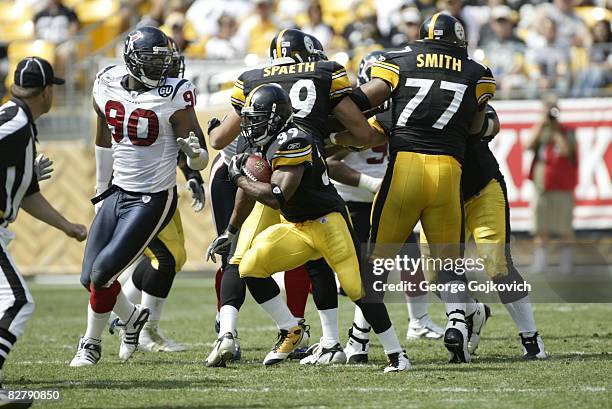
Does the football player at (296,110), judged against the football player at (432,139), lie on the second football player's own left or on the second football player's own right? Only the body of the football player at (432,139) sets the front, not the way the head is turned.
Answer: on the second football player's own left

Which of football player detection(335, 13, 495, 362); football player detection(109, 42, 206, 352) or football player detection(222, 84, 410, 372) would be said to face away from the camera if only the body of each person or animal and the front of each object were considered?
football player detection(335, 13, 495, 362)

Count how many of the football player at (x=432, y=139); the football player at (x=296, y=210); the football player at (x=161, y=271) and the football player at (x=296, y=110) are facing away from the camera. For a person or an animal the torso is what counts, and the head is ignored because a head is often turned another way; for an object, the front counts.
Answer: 2

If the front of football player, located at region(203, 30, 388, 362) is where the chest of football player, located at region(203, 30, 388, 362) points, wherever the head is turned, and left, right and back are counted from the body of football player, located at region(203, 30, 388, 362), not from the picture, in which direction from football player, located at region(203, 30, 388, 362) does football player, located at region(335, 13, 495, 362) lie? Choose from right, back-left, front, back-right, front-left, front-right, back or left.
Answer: right

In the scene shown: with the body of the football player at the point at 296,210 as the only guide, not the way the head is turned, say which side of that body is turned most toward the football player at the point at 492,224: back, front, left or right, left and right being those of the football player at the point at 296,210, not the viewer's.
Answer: back

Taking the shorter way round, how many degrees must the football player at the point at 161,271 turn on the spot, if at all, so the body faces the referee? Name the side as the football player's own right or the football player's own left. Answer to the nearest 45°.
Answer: approximately 135° to the football player's own right

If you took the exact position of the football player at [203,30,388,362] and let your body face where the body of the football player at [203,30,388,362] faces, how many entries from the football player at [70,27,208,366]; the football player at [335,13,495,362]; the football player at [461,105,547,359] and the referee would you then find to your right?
2

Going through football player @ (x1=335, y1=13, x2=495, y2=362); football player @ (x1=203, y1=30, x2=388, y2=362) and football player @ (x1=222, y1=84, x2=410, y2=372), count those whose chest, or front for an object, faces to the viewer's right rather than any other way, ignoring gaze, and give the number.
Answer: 0

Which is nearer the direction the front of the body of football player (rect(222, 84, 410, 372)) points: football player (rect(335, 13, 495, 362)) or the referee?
the referee

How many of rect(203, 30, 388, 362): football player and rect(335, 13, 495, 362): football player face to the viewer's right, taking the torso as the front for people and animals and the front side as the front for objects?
0

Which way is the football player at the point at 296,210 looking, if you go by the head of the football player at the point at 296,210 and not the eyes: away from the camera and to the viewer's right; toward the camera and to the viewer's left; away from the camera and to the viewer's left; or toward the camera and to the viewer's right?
toward the camera and to the viewer's left

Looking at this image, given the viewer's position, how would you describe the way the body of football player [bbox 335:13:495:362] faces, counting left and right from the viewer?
facing away from the viewer
